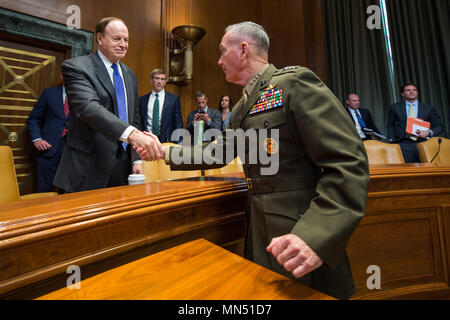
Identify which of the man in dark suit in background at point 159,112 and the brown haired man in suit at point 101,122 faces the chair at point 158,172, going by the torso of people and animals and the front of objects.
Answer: the man in dark suit in background

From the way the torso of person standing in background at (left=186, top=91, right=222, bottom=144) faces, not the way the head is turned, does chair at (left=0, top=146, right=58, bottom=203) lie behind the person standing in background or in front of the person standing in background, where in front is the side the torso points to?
in front

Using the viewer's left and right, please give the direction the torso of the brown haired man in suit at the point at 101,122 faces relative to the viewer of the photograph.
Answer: facing the viewer and to the right of the viewer

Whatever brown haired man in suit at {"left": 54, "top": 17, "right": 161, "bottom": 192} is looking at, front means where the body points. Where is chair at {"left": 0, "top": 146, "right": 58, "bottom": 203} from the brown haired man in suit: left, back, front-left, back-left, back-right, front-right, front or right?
back

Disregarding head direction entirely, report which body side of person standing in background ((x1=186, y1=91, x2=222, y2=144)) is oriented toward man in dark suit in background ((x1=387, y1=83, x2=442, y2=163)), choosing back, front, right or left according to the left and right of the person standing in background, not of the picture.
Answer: left

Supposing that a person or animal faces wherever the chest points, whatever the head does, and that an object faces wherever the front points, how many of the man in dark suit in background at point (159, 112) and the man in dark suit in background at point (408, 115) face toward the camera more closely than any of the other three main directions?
2

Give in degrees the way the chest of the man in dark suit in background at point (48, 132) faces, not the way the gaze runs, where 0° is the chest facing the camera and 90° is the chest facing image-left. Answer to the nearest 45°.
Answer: approximately 315°

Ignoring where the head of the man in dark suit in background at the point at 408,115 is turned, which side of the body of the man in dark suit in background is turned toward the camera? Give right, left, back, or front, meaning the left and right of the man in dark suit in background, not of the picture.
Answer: front

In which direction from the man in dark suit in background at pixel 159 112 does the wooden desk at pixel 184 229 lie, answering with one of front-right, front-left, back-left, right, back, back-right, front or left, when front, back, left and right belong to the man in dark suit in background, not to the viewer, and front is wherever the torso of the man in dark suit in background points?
front

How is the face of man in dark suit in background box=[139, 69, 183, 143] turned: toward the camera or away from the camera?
toward the camera

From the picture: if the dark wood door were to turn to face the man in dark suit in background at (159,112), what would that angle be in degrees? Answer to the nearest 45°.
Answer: approximately 45° to its left

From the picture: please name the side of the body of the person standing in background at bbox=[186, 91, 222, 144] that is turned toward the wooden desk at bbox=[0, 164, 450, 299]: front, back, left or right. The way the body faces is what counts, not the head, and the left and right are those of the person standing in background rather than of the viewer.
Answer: front

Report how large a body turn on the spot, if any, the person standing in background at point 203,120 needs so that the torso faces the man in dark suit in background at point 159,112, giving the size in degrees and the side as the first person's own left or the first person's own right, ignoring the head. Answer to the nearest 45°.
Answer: approximately 45° to the first person's own right

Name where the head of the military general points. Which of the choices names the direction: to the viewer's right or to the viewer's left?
to the viewer's left

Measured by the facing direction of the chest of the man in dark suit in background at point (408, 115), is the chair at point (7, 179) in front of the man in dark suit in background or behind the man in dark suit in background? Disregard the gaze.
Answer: in front

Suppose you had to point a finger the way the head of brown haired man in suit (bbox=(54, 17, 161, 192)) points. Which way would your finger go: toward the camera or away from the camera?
toward the camera
